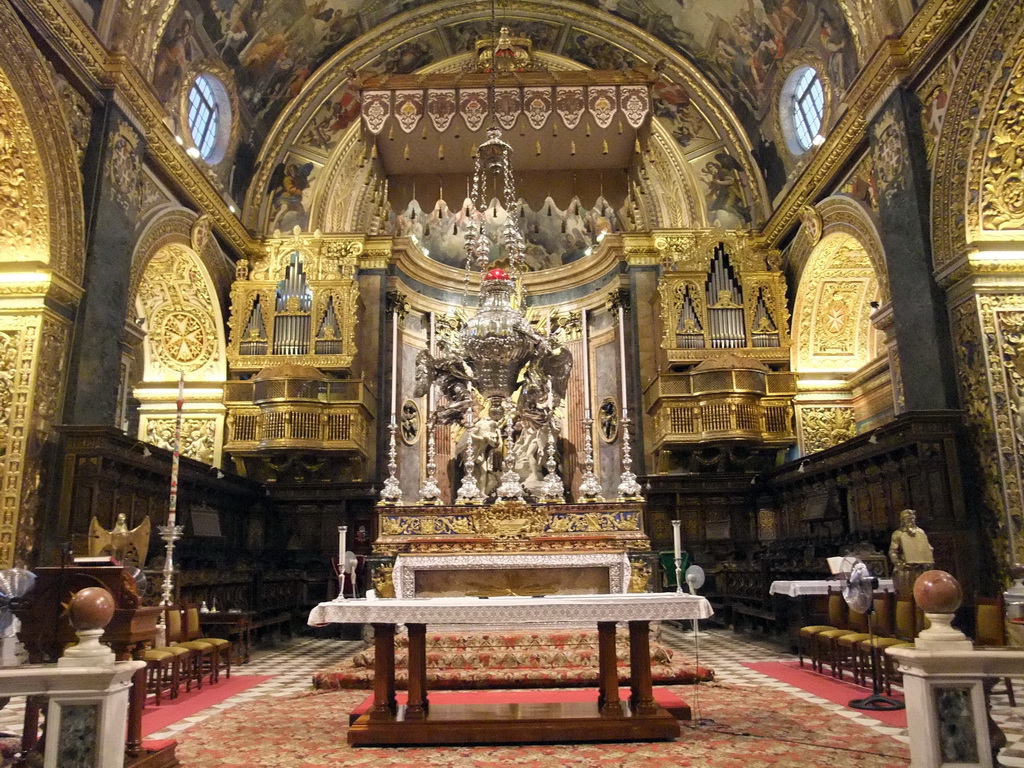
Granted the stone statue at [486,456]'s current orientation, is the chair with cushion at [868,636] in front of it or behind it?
in front

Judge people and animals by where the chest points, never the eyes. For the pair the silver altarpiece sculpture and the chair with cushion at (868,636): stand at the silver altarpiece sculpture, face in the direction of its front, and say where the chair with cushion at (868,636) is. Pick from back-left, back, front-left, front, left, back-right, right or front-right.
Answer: front-left

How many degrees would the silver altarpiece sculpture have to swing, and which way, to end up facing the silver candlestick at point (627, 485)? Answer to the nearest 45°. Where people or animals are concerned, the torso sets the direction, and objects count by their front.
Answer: approximately 90° to its left

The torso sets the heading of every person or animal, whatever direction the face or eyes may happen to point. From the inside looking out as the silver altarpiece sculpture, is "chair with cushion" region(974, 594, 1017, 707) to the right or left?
on its left

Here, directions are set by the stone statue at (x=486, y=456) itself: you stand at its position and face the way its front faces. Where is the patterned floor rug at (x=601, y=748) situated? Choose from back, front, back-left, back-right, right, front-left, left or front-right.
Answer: front-right

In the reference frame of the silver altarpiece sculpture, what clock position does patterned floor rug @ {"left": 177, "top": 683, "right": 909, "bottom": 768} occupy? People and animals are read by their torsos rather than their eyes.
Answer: The patterned floor rug is roughly at 12 o'clock from the silver altarpiece sculpture.

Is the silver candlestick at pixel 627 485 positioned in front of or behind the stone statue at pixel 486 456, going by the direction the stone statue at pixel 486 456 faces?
in front

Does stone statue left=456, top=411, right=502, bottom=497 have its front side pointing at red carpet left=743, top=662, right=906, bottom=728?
yes

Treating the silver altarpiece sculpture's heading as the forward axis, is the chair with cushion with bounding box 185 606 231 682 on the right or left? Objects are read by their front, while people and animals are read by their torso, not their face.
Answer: on its right

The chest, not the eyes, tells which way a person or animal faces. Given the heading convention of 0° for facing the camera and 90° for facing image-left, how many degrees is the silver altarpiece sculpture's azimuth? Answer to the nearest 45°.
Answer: approximately 0°

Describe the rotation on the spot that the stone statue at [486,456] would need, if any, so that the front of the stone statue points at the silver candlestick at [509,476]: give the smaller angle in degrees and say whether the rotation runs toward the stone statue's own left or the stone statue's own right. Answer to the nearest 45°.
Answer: approximately 45° to the stone statue's own right
